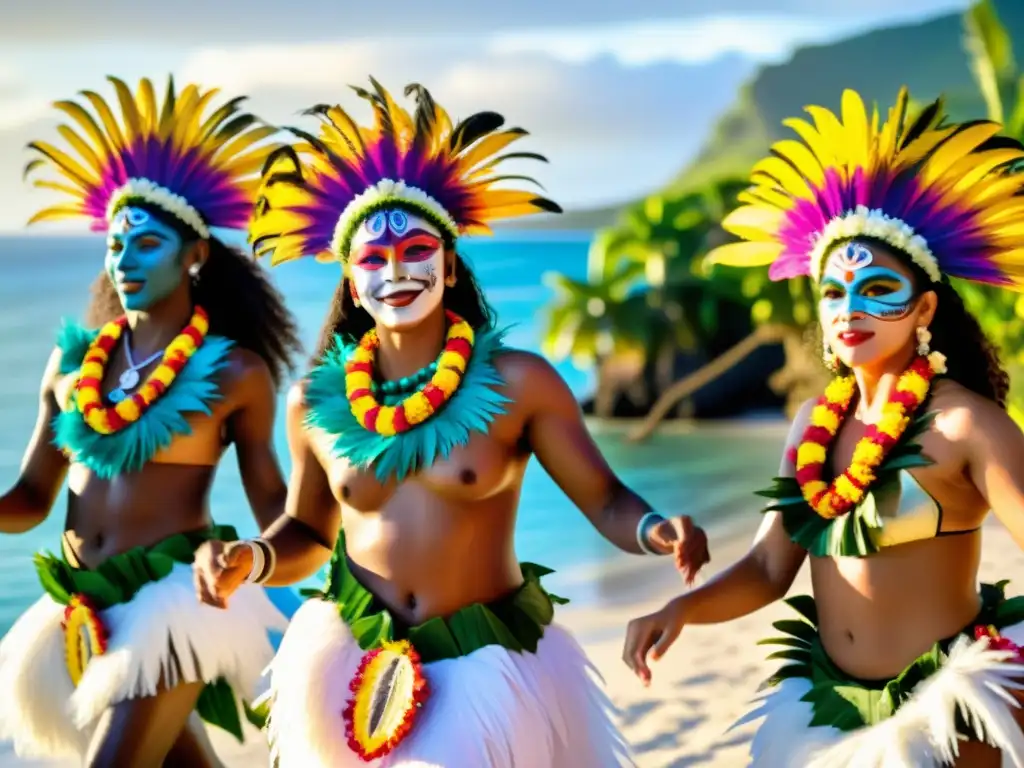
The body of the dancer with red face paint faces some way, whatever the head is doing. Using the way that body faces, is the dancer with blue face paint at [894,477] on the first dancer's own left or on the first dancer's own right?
on the first dancer's own left

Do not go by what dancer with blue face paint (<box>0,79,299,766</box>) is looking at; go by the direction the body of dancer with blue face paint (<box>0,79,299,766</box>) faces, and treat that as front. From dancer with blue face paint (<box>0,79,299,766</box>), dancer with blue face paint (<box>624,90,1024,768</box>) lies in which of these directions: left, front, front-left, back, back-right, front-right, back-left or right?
left

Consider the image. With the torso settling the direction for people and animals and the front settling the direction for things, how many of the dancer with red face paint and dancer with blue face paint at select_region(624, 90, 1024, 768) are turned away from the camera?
0

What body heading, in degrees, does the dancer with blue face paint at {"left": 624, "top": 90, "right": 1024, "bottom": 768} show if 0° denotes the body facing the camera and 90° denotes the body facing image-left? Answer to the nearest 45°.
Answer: approximately 45°

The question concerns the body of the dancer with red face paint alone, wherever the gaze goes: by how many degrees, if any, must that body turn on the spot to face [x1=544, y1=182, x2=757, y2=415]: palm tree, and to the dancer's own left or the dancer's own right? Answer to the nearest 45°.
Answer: approximately 180°

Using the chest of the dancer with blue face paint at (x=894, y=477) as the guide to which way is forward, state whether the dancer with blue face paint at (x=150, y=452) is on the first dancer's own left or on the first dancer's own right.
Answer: on the first dancer's own right

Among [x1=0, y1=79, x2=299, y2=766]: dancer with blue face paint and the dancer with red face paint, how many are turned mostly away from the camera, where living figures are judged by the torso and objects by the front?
0

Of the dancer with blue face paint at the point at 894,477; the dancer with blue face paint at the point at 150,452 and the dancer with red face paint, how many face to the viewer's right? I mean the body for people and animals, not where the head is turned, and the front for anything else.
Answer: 0

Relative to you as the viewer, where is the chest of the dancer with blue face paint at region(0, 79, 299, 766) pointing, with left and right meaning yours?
facing the viewer and to the left of the viewer

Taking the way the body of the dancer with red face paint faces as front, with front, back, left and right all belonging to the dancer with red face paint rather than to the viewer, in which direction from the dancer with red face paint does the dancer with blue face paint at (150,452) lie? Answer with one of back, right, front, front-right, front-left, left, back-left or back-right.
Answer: back-right

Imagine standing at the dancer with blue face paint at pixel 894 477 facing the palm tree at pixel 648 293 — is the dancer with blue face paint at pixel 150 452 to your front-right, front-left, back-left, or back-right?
front-left

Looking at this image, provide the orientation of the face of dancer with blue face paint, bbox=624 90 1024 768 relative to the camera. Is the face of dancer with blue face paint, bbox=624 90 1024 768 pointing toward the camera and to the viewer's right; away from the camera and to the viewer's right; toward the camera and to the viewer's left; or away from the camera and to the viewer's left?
toward the camera and to the viewer's left

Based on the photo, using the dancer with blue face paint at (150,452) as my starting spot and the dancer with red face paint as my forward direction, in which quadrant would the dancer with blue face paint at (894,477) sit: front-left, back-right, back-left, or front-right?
front-left

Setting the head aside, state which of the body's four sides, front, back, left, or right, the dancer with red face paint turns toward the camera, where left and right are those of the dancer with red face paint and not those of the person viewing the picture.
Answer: front
